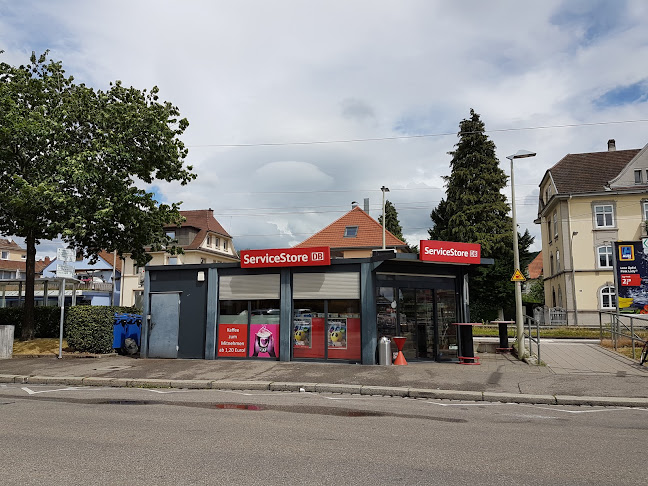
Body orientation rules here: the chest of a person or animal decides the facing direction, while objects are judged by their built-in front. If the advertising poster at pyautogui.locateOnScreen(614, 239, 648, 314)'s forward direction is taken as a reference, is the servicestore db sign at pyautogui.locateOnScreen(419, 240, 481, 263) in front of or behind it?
in front

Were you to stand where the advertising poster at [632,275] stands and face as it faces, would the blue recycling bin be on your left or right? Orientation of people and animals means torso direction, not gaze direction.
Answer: on your right

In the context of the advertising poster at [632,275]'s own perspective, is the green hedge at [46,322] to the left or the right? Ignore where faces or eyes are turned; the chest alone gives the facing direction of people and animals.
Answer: on its right

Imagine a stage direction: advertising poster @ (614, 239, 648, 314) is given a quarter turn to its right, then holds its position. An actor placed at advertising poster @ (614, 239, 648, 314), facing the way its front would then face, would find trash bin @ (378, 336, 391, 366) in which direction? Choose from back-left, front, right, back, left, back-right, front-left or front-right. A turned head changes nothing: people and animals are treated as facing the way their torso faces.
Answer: front-left

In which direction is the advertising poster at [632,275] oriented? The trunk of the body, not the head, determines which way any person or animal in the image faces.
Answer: toward the camera

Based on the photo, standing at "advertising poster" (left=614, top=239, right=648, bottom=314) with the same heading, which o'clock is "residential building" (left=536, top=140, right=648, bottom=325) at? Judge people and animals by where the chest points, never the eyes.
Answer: The residential building is roughly at 6 o'clock from the advertising poster.

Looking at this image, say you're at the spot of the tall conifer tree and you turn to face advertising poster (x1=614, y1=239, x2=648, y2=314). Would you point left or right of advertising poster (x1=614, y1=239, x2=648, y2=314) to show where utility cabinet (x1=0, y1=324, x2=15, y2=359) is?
right

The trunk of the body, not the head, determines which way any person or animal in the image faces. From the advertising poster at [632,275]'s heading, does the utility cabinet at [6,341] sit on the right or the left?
on its right

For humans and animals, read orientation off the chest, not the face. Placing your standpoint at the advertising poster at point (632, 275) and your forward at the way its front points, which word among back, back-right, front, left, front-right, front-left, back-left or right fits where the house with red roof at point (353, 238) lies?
back-right

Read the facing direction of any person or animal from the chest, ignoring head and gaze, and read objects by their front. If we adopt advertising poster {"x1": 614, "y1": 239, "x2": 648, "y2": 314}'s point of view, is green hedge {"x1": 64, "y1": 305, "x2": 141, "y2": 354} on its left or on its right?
on its right
